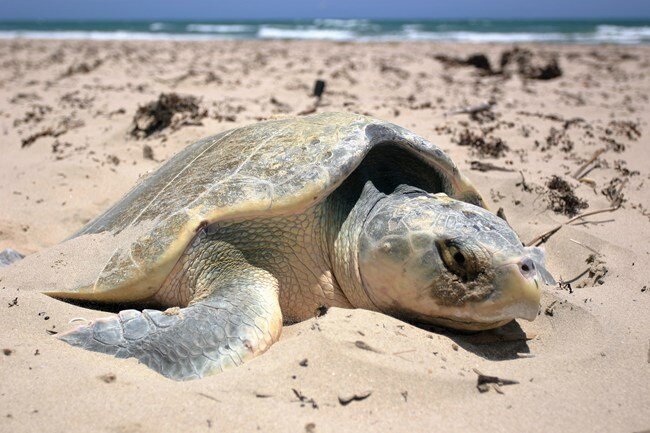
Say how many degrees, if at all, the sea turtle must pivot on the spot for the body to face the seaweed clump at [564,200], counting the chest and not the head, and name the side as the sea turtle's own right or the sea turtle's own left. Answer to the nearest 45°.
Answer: approximately 90° to the sea turtle's own left

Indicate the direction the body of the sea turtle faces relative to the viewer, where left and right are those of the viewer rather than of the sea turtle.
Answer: facing the viewer and to the right of the viewer

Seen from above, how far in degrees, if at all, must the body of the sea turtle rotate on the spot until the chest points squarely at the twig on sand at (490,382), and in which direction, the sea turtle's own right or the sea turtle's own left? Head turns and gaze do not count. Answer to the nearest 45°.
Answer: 0° — it already faces it

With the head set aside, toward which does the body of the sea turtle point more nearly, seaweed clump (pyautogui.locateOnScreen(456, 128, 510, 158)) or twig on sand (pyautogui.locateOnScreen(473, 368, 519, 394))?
the twig on sand

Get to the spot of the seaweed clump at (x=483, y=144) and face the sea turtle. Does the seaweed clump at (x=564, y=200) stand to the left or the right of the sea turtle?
left

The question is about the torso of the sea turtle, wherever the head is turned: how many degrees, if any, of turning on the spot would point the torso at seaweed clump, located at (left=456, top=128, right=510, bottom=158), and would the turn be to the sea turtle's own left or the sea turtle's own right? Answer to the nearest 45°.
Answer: approximately 90° to the sea turtle's own left

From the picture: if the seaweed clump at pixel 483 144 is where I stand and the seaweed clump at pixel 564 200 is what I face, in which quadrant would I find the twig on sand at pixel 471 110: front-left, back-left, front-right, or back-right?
back-left

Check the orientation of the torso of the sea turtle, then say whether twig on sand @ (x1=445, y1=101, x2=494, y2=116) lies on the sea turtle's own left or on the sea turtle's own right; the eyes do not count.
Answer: on the sea turtle's own left

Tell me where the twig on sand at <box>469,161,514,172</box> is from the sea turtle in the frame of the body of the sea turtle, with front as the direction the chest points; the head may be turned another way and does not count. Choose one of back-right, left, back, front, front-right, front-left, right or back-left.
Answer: left
